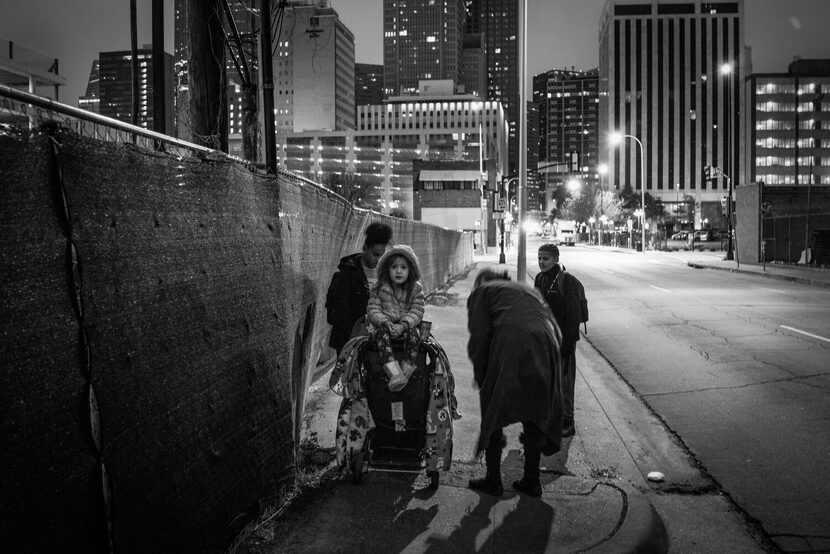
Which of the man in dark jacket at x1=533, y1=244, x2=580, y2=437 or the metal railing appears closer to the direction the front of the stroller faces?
the metal railing

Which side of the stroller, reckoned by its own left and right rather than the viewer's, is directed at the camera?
front

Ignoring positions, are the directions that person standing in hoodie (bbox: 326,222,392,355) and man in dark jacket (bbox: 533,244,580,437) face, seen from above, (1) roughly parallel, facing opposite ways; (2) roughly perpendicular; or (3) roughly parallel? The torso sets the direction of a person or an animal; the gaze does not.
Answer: roughly perpendicular

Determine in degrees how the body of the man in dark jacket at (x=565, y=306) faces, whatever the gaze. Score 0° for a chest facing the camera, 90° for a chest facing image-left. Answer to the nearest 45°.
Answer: approximately 45°

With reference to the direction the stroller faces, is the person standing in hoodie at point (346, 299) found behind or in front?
behind

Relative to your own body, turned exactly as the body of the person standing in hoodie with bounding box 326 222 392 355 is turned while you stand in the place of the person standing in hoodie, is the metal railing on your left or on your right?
on your right

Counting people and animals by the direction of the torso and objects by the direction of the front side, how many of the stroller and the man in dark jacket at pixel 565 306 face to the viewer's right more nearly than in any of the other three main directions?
0

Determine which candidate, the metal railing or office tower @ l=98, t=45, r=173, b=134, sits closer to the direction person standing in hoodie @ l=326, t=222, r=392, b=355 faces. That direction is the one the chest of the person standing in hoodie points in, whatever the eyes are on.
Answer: the metal railing

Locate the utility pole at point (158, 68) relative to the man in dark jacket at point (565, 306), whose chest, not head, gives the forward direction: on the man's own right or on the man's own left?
on the man's own right

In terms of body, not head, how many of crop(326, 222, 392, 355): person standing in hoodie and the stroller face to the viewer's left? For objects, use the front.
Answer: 0

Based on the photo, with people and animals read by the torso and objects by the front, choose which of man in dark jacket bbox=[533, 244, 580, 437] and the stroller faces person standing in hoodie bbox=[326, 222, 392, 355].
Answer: the man in dark jacket

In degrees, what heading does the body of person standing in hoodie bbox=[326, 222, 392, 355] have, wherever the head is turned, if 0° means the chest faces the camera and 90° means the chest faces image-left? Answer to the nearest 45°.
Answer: approximately 315°
